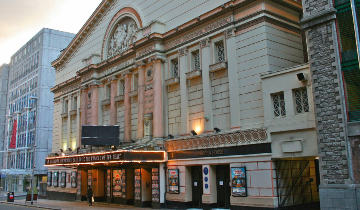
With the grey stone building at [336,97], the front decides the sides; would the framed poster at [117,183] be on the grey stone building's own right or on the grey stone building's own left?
on the grey stone building's own right

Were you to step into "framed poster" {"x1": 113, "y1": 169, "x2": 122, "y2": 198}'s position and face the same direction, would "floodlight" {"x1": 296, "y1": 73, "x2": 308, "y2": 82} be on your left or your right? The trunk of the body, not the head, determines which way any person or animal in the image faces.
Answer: on your left

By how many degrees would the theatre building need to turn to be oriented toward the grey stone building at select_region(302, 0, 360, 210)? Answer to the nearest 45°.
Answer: approximately 90° to its left

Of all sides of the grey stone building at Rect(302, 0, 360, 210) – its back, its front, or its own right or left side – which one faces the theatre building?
right

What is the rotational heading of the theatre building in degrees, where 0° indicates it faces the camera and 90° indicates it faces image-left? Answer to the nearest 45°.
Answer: approximately 45°

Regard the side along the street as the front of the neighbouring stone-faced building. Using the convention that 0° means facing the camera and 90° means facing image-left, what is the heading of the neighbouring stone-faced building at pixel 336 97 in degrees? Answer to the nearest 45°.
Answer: approximately 45°

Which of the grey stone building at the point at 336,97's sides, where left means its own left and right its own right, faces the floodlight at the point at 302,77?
right

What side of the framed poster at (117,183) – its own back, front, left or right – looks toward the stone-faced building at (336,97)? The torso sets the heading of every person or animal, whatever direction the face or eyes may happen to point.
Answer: left
